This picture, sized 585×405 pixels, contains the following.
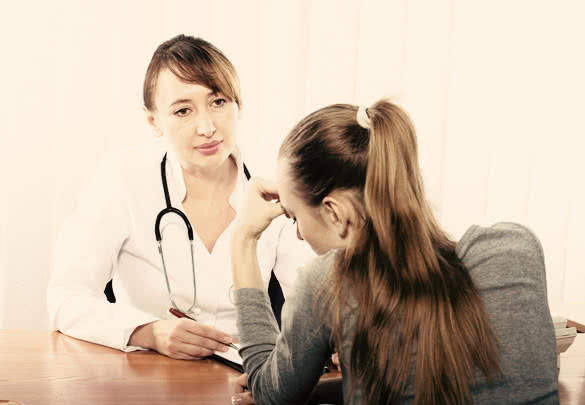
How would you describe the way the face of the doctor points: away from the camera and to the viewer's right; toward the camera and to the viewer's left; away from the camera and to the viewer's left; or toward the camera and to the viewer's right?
toward the camera and to the viewer's right

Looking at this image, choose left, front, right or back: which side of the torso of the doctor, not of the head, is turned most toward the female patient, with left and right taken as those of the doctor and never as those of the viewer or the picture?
front

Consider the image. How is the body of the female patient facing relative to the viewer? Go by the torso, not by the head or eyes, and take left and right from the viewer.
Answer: facing away from the viewer and to the left of the viewer

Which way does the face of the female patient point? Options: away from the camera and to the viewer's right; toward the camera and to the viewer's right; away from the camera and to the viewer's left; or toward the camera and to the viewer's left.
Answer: away from the camera and to the viewer's left

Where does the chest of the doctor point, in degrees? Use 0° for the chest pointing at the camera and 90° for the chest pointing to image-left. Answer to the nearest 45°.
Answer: approximately 315°

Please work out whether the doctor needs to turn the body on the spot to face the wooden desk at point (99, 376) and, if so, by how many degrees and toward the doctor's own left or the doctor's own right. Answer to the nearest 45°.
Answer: approximately 45° to the doctor's own right

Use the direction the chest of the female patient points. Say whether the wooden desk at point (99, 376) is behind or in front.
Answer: in front

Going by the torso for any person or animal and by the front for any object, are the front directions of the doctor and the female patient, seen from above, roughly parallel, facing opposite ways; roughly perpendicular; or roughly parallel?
roughly parallel, facing opposite ways

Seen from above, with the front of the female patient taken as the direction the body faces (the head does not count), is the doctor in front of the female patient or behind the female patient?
in front

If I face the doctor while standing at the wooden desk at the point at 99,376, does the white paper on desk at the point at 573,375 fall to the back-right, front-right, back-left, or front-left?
front-right
